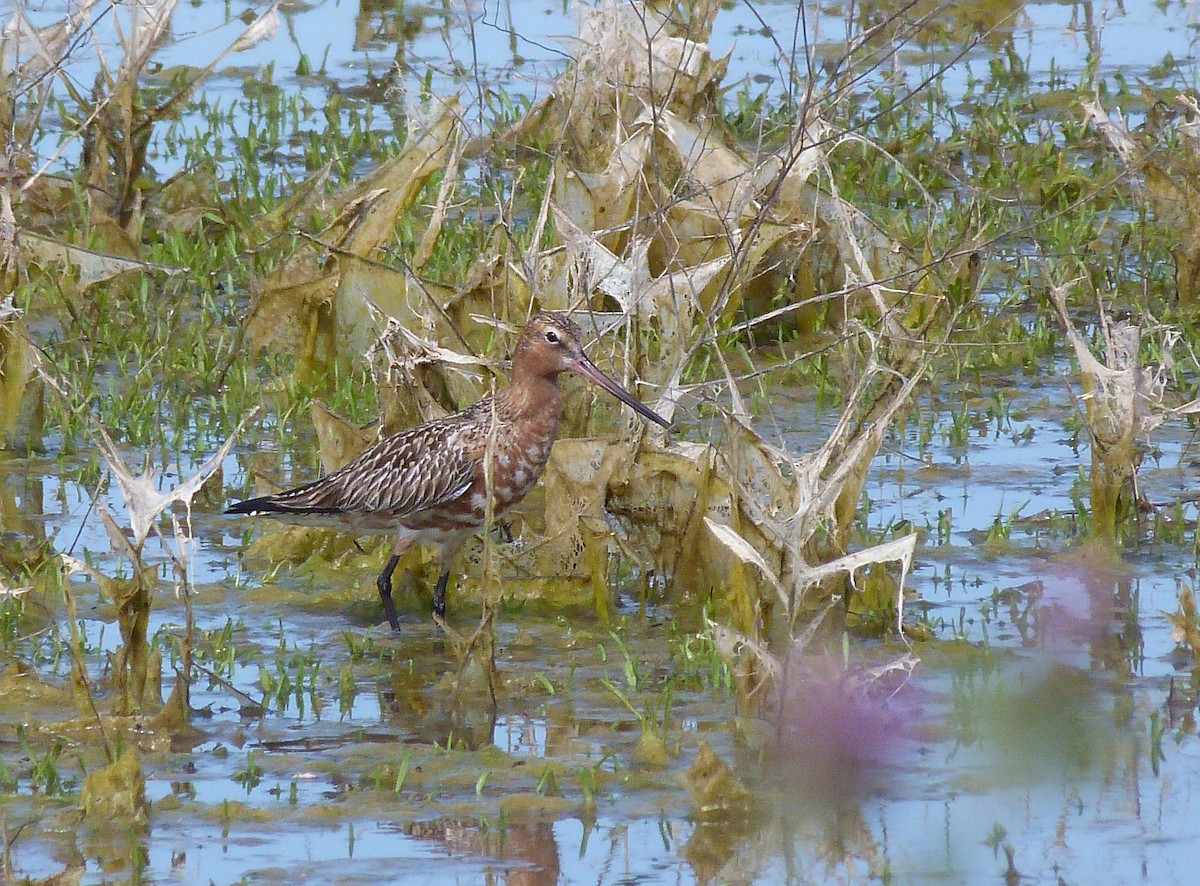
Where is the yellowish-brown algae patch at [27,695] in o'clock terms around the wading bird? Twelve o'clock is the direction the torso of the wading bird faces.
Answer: The yellowish-brown algae patch is roughly at 5 o'clock from the wading bird.

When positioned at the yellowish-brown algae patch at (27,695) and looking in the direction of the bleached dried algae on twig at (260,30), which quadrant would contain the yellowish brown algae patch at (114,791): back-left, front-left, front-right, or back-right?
back-right

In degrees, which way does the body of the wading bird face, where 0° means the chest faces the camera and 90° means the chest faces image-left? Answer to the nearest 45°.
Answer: approximately 270°

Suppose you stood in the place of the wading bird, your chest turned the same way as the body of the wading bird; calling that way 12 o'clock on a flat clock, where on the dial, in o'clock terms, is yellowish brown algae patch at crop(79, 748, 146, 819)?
The yellowish brown algae patch is roughly at 4 o'clock from the wading bird.

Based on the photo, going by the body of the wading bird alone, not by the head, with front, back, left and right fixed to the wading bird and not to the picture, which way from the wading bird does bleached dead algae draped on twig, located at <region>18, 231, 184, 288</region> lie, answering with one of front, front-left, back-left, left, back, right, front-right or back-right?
back-left

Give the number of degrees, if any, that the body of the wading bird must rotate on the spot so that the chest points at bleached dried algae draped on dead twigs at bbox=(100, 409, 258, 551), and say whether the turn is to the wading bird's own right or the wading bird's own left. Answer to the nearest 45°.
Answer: approximately 135° to the wading bird's own right
